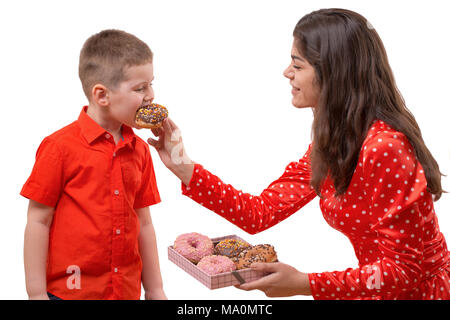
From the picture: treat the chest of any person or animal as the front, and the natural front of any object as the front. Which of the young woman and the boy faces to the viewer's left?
the young woman

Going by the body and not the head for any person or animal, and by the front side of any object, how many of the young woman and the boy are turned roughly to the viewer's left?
1

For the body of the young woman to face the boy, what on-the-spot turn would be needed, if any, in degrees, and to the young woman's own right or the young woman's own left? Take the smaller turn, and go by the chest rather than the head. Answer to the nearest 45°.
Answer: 0° — they already face them

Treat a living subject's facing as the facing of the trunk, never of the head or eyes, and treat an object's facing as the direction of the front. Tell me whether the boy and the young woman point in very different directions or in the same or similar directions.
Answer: very different directions

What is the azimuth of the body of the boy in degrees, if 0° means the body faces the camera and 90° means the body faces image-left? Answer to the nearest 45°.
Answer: approximately 315°

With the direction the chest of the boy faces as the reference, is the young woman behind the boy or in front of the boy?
in front

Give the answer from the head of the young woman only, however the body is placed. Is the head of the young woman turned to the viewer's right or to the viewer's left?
to the viewer's left

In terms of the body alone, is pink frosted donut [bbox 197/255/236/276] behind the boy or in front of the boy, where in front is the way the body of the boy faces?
in front

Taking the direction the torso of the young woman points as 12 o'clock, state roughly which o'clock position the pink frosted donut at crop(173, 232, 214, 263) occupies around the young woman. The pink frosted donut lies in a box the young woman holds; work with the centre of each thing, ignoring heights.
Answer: The pink frosted donut is roughly at 12 o'clock from the young woman.

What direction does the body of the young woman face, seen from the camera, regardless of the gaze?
to the viewer's left
